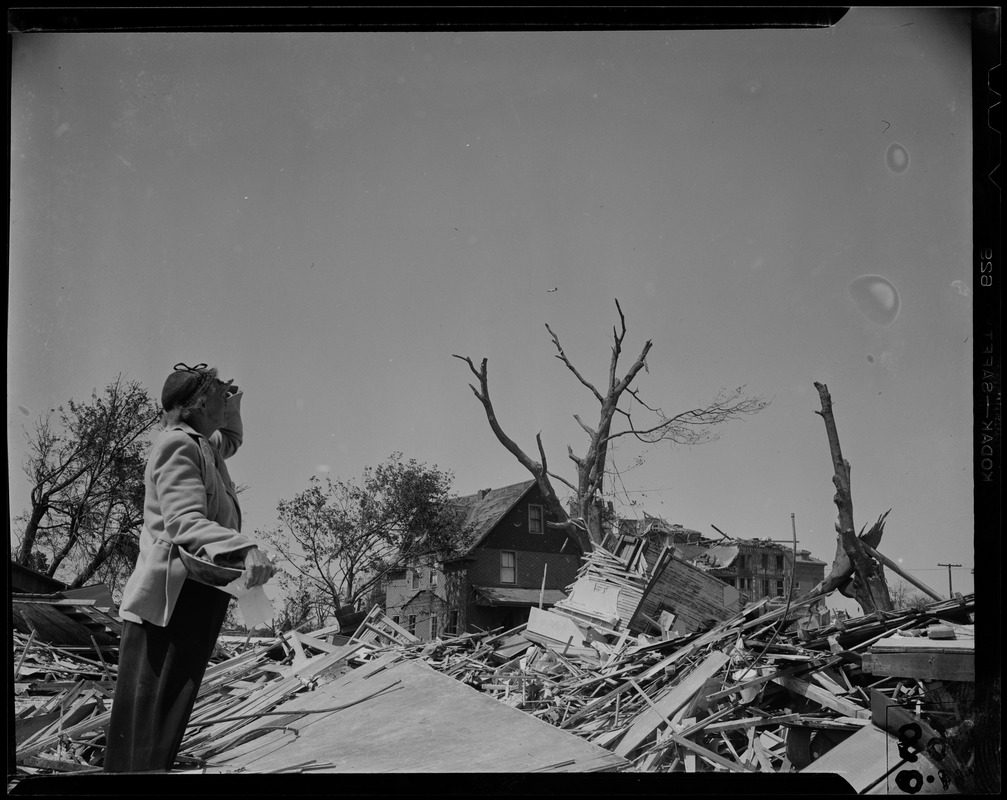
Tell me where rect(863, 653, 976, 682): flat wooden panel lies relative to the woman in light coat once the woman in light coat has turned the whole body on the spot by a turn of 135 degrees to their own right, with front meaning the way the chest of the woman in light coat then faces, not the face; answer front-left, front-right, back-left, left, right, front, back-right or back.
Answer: back-left

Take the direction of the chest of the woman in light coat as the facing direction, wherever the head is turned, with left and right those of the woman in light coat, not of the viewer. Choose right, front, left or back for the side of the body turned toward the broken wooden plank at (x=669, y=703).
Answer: front

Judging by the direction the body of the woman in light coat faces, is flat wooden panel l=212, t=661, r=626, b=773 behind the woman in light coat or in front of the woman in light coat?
in front

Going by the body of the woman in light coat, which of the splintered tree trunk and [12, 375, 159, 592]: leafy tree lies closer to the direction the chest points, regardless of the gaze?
the splintered tree trunk

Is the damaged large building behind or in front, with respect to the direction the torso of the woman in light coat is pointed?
in front

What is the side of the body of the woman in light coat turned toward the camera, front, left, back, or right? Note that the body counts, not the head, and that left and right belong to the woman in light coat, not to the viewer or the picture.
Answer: right

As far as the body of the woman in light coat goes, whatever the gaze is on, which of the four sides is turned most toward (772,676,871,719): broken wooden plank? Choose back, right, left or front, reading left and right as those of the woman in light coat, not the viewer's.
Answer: front

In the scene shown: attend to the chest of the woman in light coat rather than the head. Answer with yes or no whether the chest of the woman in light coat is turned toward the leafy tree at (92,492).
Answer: no

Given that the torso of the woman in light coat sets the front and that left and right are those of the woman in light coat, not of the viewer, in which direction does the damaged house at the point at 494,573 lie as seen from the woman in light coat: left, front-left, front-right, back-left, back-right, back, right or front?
front-left
